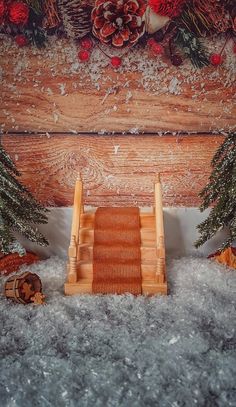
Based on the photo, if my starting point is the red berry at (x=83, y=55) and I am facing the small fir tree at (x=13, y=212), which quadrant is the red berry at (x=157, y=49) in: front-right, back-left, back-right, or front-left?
back-left

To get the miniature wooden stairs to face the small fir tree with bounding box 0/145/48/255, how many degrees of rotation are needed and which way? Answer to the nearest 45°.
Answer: approximately 90° to its right

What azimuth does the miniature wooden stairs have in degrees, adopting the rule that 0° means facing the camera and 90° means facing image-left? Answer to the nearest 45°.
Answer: approximately 0°
